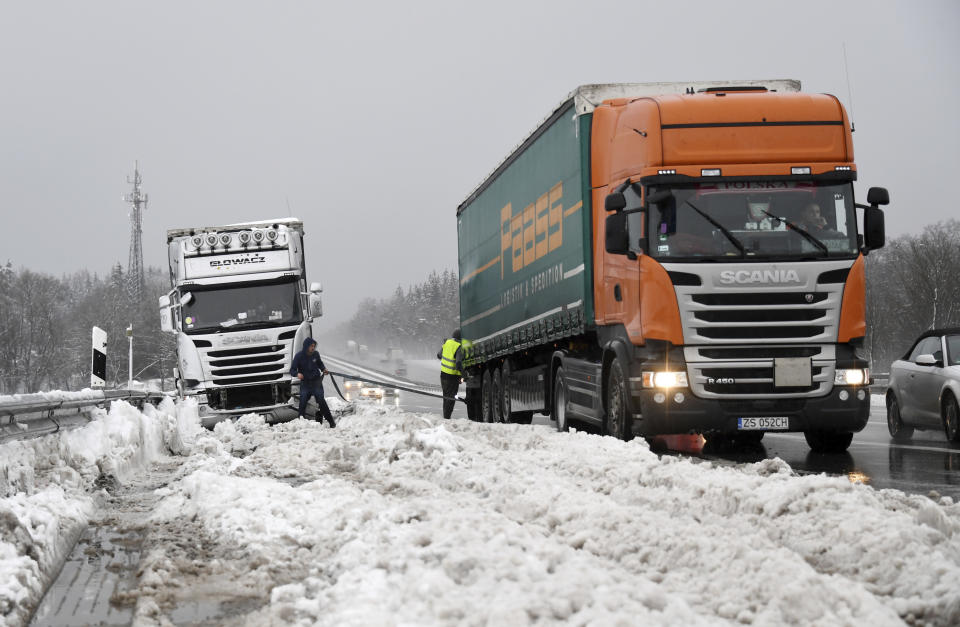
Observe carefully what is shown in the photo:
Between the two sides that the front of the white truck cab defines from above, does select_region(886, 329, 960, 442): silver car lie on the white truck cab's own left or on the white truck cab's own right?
on the white truck cab's own left

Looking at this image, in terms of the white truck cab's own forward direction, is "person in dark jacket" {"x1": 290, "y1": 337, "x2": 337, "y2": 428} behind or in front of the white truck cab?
in front

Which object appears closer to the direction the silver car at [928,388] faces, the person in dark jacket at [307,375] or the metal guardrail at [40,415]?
the metal guardrail

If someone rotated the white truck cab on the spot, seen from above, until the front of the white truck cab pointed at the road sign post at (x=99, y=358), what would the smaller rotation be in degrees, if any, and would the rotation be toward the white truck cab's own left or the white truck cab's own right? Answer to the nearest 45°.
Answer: approximately 45° to the white truck cab's own right

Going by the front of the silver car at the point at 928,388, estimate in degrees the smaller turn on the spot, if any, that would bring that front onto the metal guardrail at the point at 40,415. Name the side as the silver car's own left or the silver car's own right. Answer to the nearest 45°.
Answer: approximately 90° to the silver car's own right
